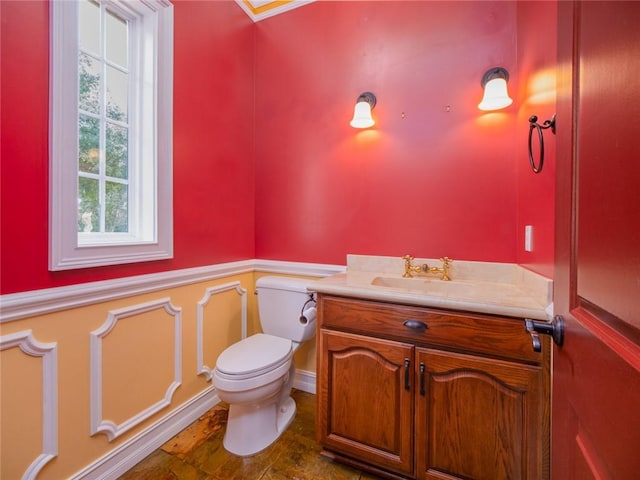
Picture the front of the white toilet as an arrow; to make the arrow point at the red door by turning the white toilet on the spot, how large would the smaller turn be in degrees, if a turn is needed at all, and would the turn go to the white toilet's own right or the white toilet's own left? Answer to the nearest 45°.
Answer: approximately 90° to the white toilet's own left

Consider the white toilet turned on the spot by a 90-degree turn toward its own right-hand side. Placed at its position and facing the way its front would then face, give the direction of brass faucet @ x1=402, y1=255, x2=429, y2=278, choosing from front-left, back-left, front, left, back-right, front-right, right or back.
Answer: back-right

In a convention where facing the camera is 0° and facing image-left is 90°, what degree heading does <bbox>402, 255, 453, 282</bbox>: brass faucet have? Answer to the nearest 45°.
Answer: approximately 0°

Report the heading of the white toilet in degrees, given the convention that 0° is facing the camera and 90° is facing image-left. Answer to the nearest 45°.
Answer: approximately 45°

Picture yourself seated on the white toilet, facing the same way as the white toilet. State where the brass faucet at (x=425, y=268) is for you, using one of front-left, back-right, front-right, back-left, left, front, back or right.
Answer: back-left

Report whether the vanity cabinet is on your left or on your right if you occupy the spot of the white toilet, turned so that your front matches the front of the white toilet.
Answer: on your left

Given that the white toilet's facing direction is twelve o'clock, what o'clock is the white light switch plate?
The white light switch plate is roughly at 8 o'clock from the white toilet.

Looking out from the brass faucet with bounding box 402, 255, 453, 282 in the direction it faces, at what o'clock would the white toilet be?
The white toilet is roughly at 2 o'clock from the brass faucet.
